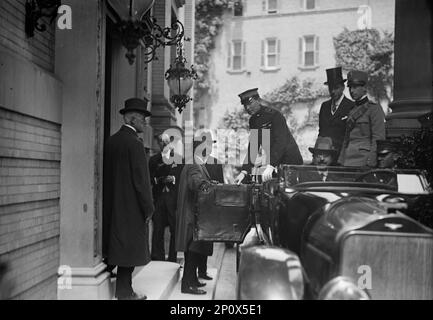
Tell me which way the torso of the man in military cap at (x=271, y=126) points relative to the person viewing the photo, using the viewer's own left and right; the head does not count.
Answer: facing the viewer and to the left of the viewer

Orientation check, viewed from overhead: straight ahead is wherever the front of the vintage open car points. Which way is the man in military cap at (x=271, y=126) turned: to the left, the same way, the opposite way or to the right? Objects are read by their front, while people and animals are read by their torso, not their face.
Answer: to the right

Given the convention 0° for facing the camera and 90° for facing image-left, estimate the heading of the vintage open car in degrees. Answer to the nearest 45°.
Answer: approximately 315°

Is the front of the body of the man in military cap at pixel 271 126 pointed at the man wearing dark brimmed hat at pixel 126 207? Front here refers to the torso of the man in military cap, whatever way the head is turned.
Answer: yes

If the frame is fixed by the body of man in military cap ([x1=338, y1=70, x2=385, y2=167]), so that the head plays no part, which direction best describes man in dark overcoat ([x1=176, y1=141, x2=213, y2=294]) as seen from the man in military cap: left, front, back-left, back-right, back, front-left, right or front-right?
front-right

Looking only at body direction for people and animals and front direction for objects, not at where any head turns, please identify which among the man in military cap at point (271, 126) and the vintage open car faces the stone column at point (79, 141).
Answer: the man in military cap
